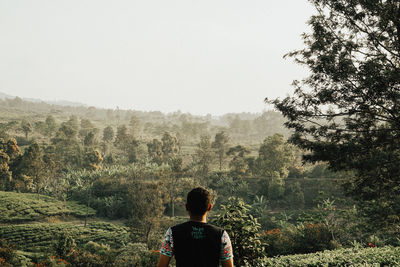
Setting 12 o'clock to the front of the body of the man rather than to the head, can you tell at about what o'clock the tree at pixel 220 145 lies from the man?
The tree is roughly at 12 o'clock from the man.

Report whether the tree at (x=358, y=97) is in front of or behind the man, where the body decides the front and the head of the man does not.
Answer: in front

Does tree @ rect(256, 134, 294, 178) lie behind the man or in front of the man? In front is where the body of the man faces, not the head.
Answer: in front

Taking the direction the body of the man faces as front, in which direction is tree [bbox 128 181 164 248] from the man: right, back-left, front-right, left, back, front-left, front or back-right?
front

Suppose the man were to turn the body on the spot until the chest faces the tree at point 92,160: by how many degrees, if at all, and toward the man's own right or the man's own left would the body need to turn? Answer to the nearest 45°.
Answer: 0° — they already face it

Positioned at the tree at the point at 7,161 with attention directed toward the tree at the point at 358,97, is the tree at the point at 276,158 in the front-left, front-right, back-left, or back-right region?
front-left

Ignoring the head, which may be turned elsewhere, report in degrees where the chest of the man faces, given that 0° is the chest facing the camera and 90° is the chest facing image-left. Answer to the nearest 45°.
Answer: approximately 180°

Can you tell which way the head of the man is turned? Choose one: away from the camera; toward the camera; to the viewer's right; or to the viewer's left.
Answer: away from the camera

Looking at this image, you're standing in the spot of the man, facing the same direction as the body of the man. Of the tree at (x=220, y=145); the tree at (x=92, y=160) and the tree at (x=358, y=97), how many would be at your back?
0

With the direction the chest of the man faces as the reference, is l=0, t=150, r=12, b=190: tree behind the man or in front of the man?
in front
